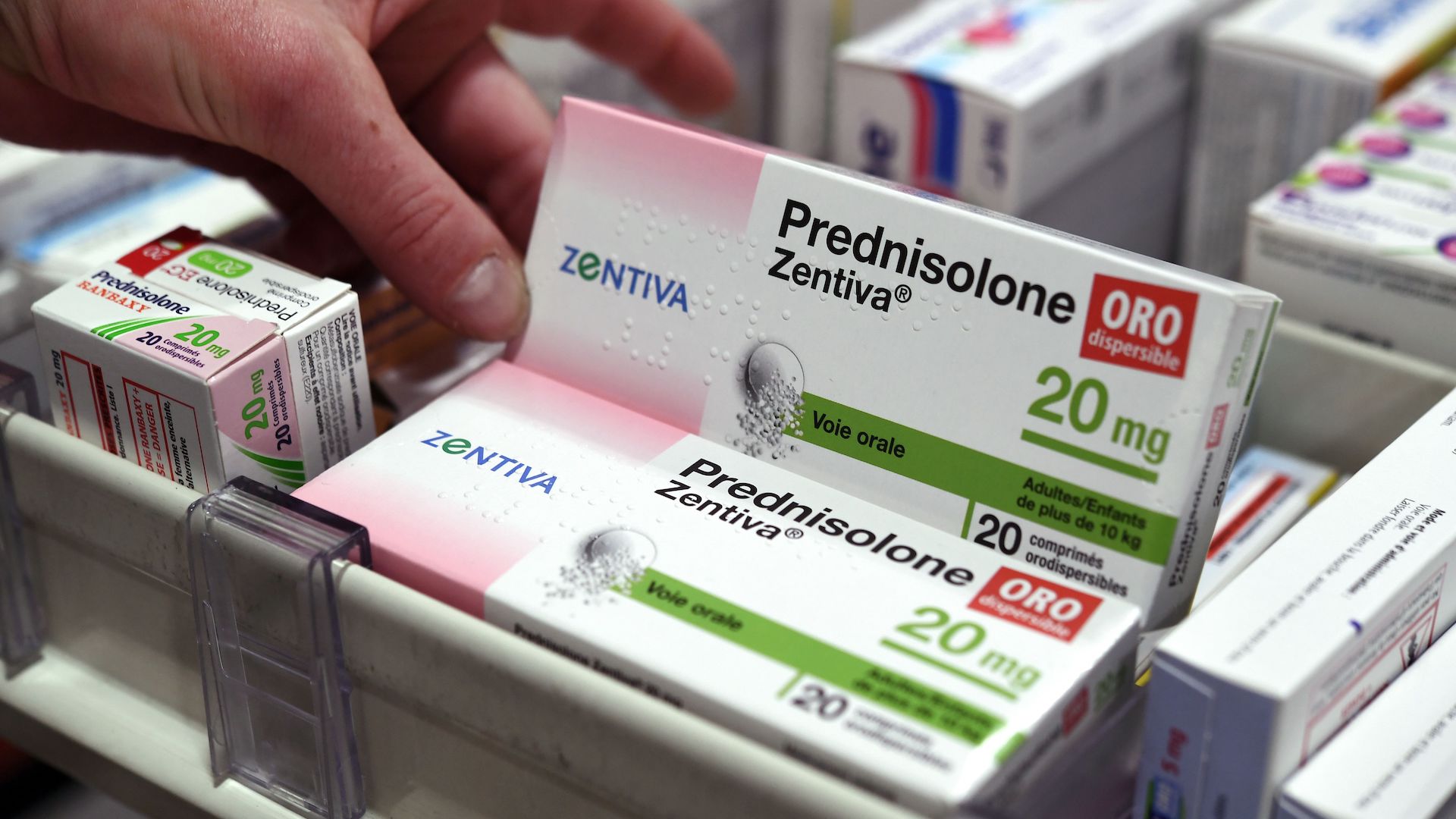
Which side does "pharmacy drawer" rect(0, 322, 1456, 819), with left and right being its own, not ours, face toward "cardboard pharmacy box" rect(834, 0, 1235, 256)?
back

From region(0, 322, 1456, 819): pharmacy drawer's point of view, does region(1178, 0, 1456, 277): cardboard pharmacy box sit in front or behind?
behind

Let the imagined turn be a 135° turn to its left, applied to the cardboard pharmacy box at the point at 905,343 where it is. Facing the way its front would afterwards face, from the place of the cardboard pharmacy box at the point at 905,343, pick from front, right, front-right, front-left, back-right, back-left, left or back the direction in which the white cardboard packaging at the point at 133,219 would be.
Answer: left

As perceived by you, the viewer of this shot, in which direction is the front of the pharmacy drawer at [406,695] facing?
facing the viewer and to the left of the viewer

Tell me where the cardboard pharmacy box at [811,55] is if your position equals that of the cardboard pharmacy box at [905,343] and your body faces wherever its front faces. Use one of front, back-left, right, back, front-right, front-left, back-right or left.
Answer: back

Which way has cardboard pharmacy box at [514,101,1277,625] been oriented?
toward the camera

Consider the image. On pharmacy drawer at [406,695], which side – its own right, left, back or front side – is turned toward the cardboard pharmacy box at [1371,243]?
back

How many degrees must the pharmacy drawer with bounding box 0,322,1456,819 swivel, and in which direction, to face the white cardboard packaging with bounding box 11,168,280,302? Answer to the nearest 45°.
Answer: approximately 90° to its right

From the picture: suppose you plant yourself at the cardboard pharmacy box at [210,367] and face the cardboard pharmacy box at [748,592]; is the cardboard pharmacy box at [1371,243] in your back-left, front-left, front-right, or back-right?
front-left
